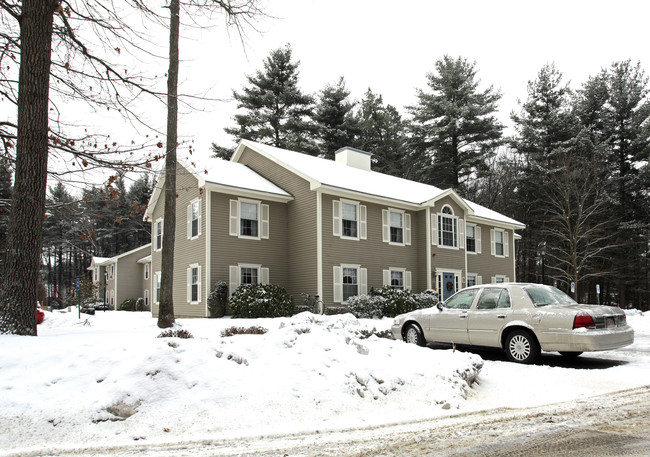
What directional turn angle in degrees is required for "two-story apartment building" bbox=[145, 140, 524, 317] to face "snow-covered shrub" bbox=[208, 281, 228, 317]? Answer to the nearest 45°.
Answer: approximately 90° to its right

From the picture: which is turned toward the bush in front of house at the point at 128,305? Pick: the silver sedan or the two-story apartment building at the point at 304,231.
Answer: the silver sedan

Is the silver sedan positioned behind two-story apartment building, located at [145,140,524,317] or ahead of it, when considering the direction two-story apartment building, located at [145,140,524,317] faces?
ahead

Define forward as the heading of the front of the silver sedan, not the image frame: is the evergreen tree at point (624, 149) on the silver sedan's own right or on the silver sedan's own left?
on the silver sedan's own right

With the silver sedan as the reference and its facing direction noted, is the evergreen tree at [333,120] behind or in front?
in front

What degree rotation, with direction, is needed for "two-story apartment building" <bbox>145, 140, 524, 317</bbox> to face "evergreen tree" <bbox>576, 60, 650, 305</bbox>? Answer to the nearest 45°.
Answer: approximately 90° to its left

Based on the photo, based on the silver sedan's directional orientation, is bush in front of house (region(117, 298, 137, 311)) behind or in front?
in front

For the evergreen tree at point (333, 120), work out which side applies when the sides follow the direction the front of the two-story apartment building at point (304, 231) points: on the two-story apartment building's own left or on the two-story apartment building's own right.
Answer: on the two-story apartment building's own left

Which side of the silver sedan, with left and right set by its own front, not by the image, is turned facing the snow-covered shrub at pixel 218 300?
front

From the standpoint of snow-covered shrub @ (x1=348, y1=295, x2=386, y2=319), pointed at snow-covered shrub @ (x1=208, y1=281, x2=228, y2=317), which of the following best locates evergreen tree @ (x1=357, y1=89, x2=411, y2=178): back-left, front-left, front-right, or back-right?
back-right

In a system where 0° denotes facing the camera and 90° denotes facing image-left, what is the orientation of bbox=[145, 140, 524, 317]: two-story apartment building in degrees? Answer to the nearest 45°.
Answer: approximately 315°

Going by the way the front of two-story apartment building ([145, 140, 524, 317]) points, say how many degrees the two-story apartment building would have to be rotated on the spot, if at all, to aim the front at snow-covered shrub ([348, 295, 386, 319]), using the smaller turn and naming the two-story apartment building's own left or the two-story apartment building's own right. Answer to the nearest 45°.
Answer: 0° — it already faces it

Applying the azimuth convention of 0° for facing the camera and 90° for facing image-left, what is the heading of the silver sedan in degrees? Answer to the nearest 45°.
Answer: approximately 135°
